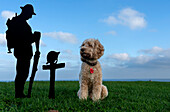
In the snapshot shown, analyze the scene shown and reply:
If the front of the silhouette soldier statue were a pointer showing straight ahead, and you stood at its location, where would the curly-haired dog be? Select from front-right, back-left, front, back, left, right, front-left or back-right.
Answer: front-right

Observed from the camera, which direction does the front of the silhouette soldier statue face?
facing to the right of the viewer

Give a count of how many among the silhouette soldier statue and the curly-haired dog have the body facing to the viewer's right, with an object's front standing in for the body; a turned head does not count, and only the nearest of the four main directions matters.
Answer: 1

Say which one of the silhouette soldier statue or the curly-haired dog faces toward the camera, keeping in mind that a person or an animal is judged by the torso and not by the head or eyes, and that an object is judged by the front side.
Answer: the curly-haired dog

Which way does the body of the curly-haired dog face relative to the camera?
toward the camera

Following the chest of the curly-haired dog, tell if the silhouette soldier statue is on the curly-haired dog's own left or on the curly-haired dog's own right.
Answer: on the curly-haired dog's own right

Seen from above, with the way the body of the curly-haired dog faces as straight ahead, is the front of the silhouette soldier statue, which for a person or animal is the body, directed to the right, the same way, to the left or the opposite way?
to the left
